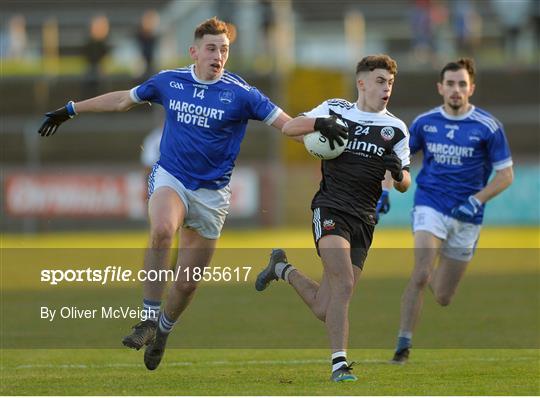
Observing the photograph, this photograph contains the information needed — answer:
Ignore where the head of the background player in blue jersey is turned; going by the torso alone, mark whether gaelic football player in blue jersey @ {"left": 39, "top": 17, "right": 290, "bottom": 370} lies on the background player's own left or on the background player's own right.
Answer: on the background player's own right

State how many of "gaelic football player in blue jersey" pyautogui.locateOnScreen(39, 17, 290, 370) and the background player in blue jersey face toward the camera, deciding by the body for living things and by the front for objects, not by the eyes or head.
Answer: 2

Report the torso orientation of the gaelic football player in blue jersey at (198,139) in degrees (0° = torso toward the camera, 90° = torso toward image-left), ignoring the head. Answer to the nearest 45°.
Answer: approximately 0°

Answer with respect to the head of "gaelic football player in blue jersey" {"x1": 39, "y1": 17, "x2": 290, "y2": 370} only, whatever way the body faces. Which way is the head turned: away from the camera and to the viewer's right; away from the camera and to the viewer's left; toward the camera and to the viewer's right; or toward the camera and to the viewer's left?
toward the camera and to the viewer's right
